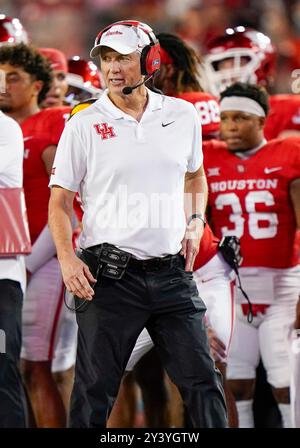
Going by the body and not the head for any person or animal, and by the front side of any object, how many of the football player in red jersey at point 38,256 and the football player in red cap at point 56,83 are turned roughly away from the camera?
0

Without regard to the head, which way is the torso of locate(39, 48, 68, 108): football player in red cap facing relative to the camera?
toward the camera

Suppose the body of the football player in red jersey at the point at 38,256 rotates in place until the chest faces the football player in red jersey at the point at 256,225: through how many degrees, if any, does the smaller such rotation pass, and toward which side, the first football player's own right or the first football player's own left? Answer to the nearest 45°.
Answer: approximately 135° to the first football player's own left

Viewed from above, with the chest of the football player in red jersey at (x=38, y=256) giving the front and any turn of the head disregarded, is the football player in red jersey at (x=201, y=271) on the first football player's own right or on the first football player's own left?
on the first football player's own left

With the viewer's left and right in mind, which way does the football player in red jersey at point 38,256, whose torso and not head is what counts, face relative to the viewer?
facing the viewer and to the left of the viewer

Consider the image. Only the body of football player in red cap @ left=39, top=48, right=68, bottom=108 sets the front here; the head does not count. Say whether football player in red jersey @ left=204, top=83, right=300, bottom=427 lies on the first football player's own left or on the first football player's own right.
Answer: on the first football player's own left
